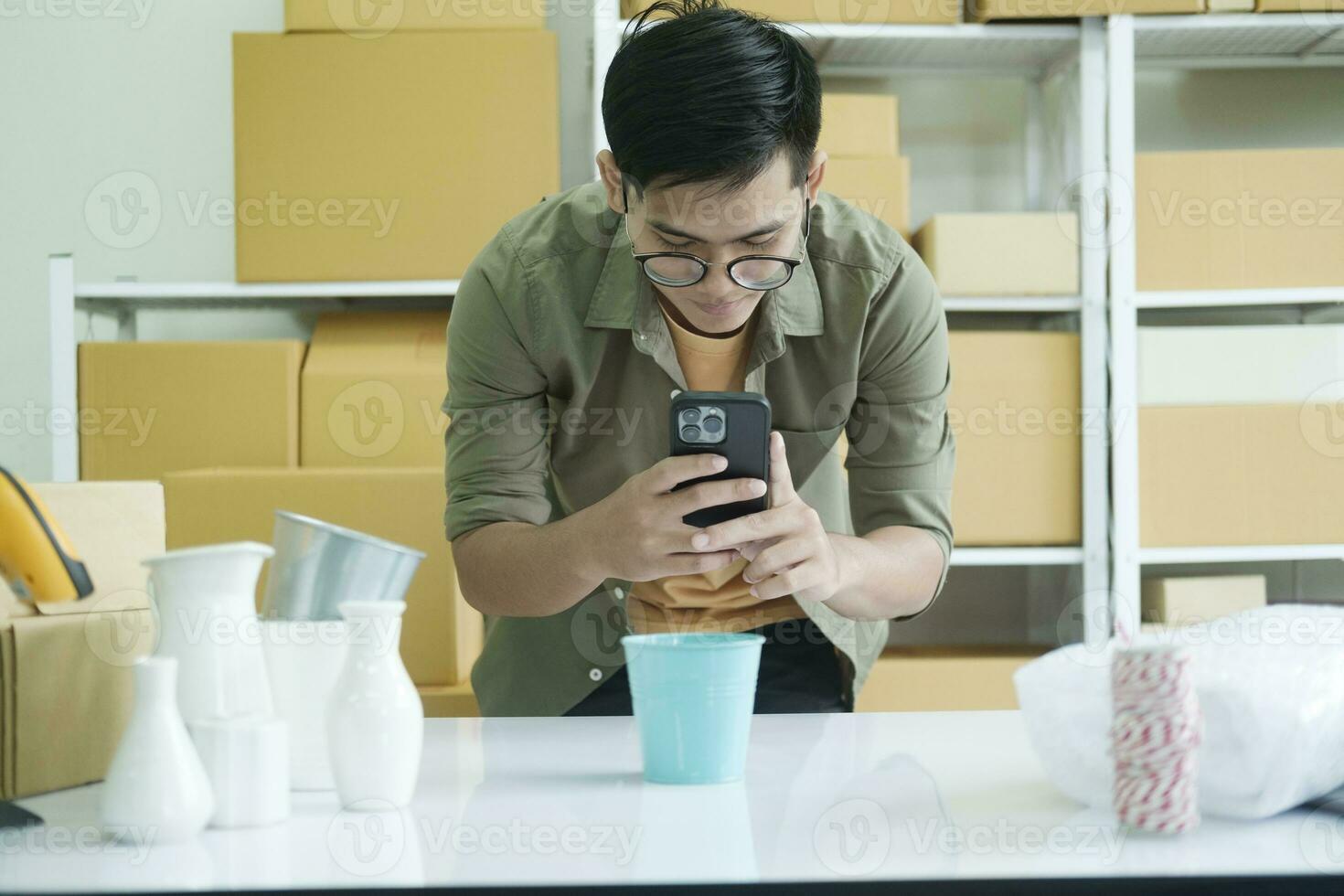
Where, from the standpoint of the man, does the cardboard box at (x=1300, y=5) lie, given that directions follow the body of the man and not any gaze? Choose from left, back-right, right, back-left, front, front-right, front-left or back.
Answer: back-left

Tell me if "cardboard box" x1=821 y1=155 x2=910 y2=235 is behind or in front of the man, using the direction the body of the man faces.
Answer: behind

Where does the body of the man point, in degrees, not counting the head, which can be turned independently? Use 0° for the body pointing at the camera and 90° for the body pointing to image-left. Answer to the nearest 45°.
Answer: approximately 0°

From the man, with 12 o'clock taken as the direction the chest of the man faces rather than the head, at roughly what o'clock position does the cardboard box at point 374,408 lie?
The cardboard box is roughly at 5 o'clock from the man.

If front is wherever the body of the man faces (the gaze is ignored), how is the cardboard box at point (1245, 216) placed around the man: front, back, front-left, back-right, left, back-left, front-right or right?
back-left

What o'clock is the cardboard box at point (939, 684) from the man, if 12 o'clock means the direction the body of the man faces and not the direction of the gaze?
The cardboard box is roughly at 7 o'clock from the man.

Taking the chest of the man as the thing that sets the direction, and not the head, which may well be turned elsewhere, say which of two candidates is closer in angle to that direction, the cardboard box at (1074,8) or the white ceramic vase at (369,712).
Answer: the white ceramic vase

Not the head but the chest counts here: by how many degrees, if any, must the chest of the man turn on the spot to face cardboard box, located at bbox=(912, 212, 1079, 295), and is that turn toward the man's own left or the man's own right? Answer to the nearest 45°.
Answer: approximately 135° to the man's own left

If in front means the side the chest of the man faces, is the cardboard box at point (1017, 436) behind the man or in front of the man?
behind
